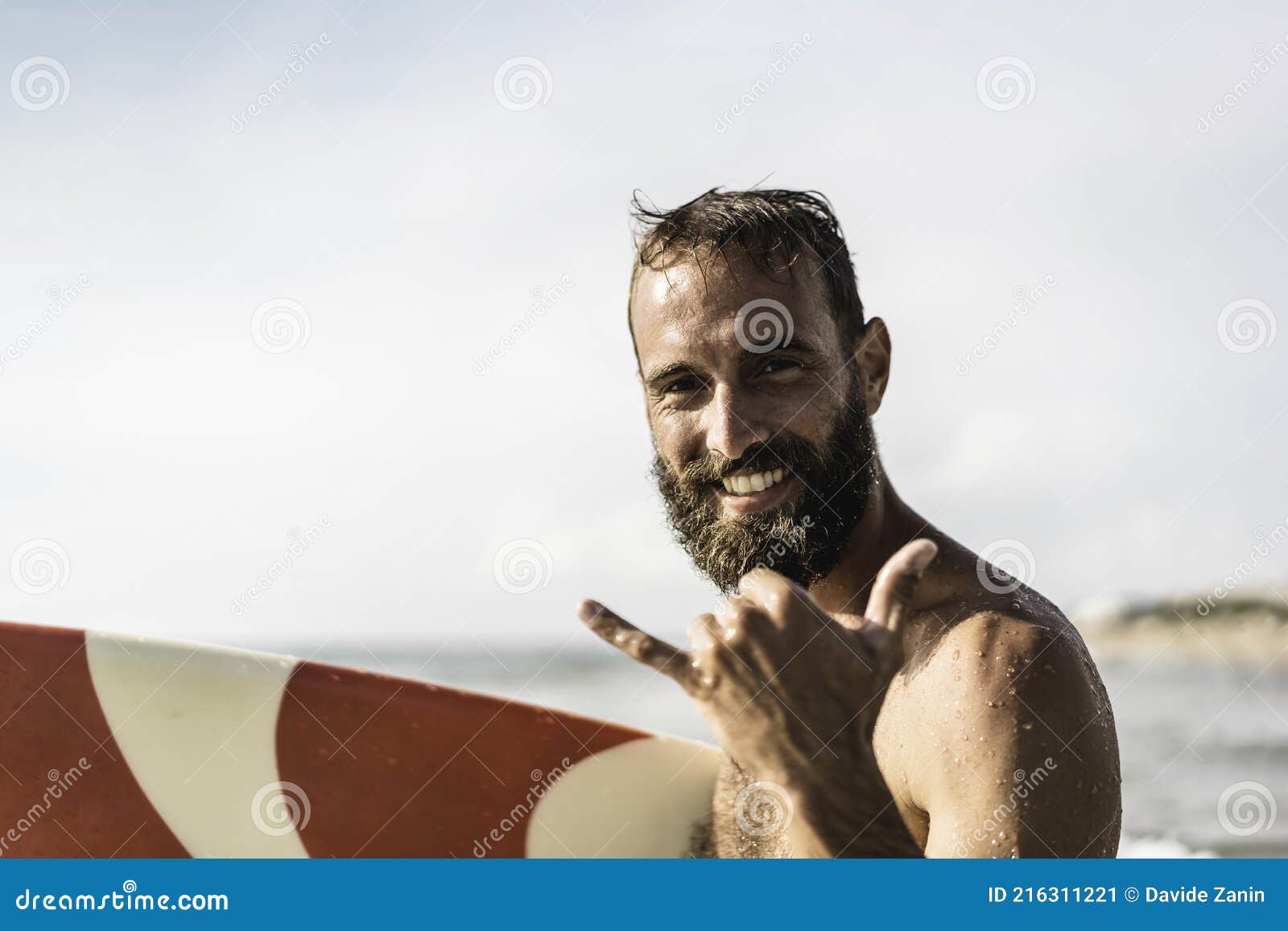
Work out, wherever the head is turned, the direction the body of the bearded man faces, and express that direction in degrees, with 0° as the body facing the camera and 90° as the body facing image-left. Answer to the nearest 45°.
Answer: approximately 45°
